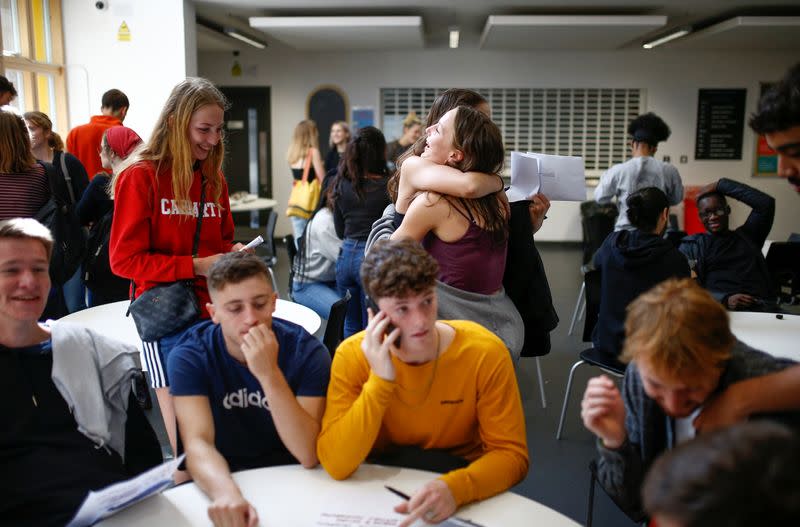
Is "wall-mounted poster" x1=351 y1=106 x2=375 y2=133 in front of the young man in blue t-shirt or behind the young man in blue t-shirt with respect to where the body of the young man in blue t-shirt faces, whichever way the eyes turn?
behind

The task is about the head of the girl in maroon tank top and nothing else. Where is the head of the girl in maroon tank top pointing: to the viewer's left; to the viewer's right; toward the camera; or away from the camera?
to the viewer's left

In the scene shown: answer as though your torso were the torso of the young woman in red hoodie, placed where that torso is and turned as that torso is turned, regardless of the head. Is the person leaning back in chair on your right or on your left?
on your left

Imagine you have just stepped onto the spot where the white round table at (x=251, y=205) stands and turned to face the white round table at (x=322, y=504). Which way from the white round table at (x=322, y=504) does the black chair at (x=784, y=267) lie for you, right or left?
left

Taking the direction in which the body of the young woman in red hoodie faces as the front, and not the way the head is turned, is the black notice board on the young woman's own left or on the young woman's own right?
on the young woman's own left

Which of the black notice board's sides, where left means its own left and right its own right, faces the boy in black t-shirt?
front

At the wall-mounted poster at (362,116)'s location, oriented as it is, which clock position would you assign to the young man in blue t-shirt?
The young man in blue t-shirt is roughly at 12 o'clock from the wall-mounted poster.

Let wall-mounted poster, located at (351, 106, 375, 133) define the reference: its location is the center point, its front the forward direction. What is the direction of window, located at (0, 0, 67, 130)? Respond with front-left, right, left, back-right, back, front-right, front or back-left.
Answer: front-right

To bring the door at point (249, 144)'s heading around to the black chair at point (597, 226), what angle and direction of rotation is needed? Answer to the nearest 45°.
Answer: approximately 45° to its left

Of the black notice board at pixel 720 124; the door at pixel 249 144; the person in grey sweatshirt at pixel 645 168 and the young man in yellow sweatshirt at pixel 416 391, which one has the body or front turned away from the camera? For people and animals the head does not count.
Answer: the person in grey sweatshirt

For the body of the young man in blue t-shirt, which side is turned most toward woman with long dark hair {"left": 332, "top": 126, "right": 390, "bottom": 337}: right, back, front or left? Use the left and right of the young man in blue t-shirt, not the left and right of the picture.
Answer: back

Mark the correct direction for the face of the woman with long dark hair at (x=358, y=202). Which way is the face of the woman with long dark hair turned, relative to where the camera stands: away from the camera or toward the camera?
away from the camera

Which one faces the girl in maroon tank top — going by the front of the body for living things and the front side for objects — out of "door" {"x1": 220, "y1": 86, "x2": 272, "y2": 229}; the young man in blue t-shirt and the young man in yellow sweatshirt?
the door

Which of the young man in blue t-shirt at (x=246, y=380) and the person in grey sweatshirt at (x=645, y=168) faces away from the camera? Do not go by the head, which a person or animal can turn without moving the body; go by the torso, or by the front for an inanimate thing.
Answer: the person in grey sweatshirt
